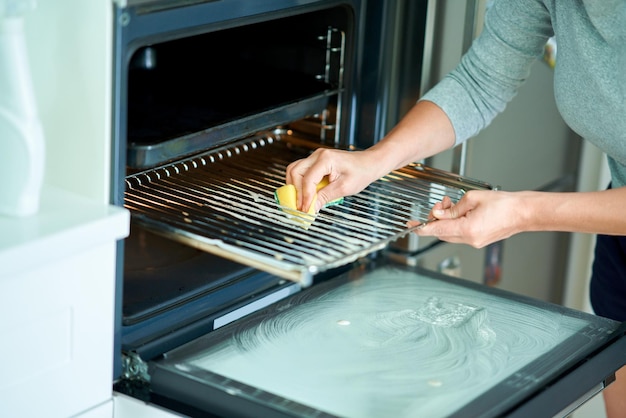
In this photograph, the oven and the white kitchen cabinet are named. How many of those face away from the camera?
0

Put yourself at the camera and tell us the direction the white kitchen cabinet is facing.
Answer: facing the viewer and to the right of the viewer
